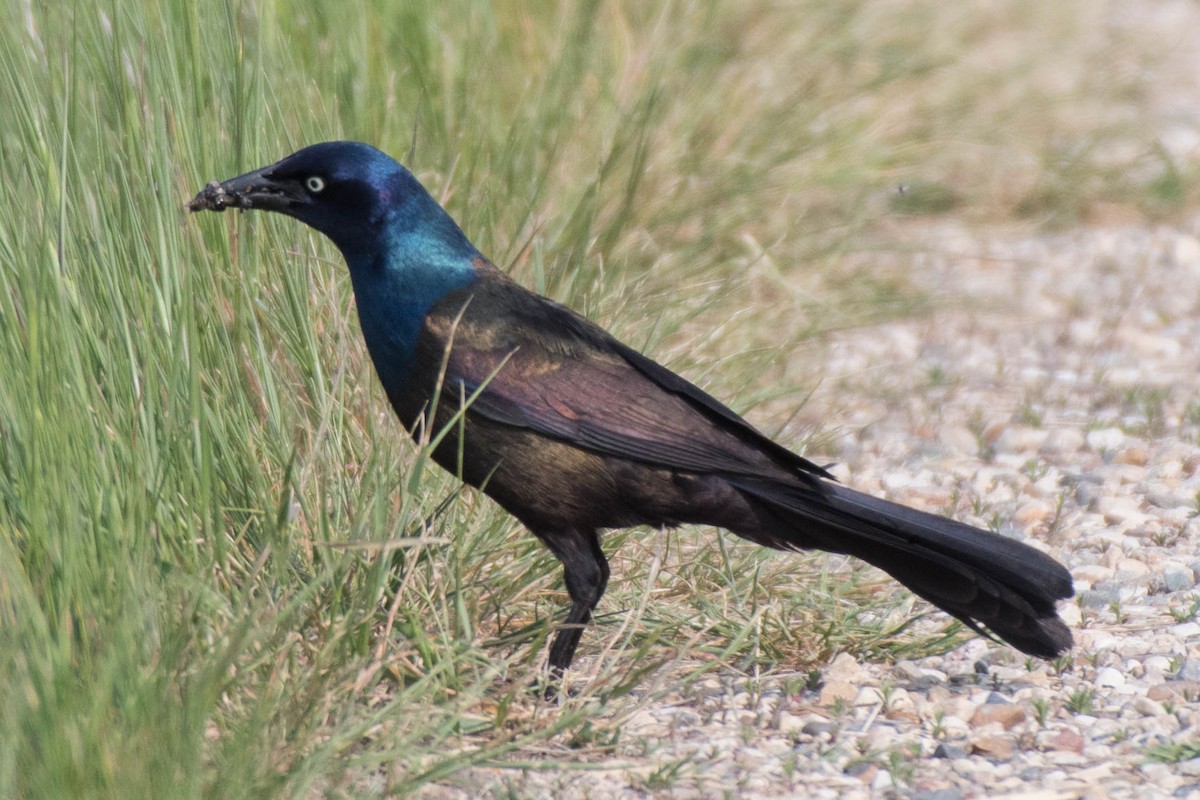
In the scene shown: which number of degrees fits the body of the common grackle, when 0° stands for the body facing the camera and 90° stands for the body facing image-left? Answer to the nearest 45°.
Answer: approximately 90°

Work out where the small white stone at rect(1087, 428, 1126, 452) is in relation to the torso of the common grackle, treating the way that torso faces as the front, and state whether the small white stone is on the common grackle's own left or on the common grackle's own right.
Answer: on the common grackle's own right
